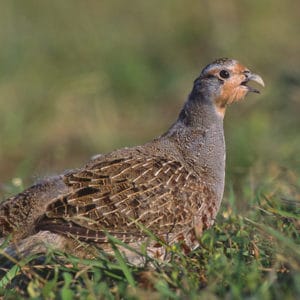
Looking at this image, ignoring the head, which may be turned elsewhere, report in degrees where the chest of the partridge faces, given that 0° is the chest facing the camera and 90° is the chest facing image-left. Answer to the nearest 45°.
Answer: approximately 270°
